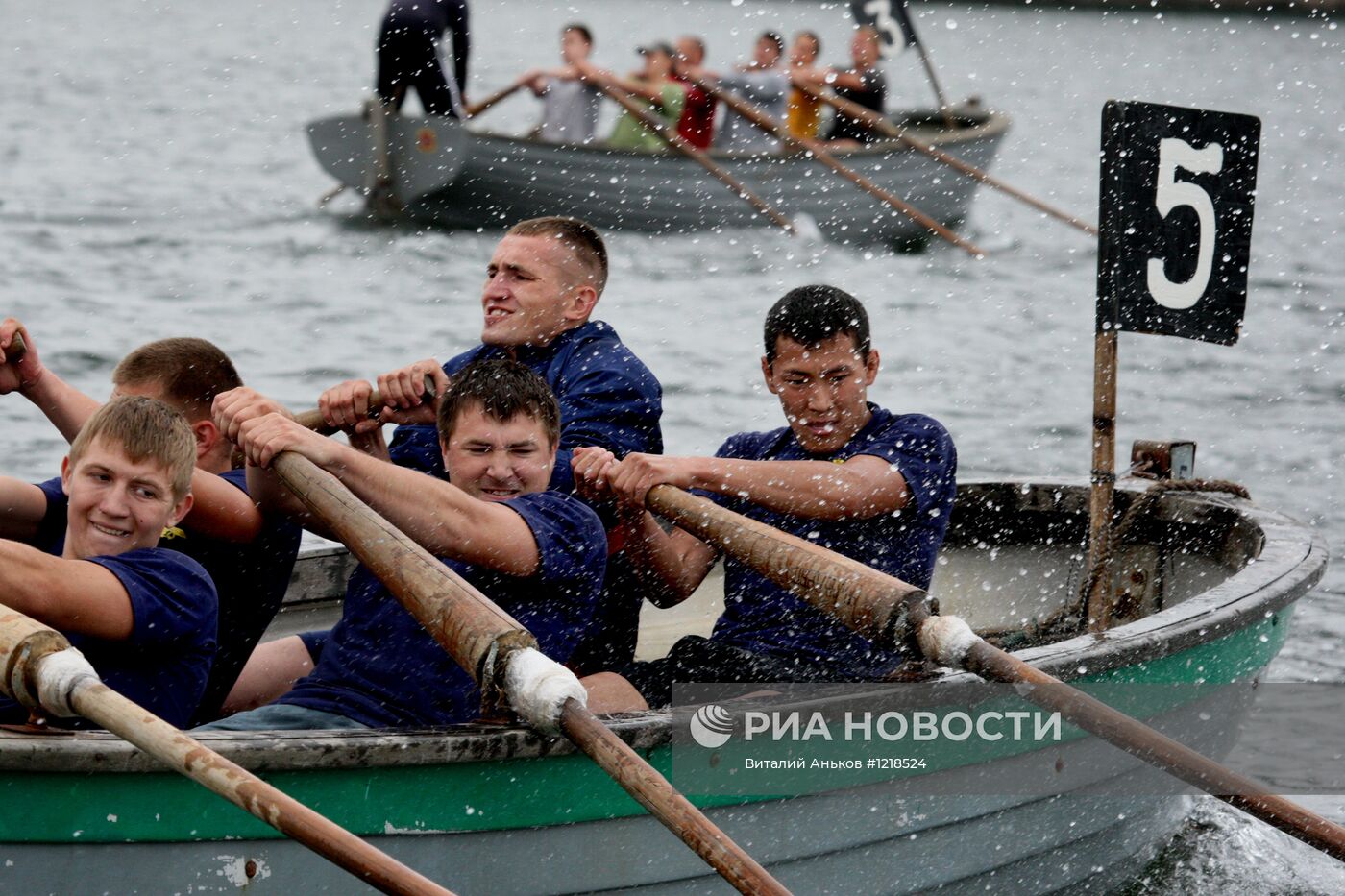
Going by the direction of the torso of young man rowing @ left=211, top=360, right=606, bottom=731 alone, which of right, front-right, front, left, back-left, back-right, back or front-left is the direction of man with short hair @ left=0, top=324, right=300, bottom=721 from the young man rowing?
right

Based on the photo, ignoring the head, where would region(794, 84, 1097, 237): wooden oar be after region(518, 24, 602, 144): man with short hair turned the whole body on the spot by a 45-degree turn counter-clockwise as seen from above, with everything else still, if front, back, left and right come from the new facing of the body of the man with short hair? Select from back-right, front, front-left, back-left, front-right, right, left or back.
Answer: left

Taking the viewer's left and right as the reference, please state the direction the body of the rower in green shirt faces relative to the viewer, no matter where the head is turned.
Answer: facing to the left of the viewer

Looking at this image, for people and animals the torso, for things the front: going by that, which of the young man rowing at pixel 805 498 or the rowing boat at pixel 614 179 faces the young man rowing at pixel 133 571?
the young man rowing at pixel 805 498

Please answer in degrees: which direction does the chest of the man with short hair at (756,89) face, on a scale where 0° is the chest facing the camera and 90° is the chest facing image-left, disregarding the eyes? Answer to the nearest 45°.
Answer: approximately 45°

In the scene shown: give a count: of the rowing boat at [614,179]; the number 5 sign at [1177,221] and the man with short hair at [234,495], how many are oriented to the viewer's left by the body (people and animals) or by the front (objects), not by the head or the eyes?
1

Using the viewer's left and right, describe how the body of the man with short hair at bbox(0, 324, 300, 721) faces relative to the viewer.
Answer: facing to the left of the viewer

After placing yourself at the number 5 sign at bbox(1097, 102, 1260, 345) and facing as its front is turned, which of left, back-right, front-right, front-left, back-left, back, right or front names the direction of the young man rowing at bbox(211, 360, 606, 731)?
front-right

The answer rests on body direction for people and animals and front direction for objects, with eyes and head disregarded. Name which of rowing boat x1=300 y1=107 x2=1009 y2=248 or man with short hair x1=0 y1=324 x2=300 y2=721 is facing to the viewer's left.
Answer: the man with short hair

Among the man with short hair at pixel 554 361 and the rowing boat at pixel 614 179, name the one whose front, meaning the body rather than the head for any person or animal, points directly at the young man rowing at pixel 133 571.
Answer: the man with short hair

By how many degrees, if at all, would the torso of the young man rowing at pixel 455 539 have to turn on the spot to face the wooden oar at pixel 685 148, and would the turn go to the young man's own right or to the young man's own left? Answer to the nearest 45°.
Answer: approximately 135° to the young man's own right
